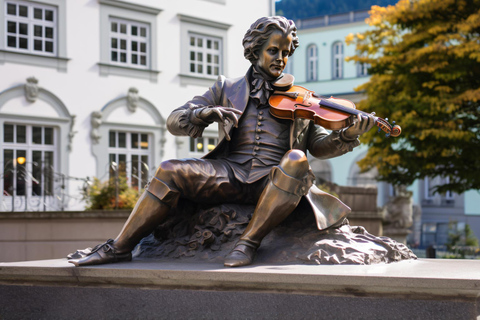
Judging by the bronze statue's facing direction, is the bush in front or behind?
behind

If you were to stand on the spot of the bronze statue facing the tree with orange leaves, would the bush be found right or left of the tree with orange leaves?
left

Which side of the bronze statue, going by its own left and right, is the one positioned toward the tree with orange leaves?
back

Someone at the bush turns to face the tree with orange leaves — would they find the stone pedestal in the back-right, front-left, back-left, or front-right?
back-right

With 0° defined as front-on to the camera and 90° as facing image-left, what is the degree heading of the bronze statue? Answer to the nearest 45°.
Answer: approximately 0°
